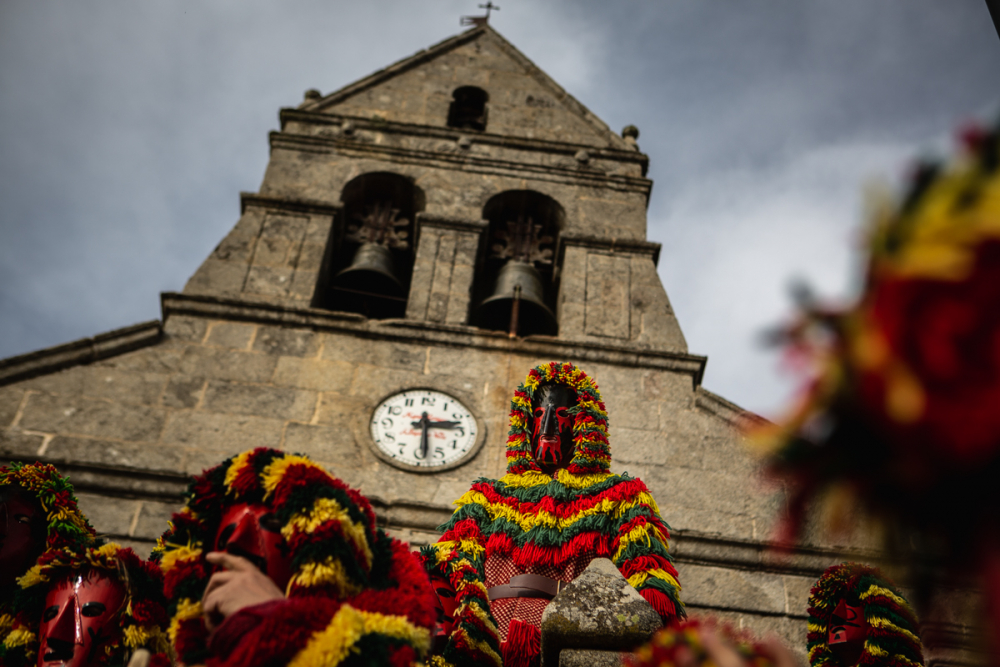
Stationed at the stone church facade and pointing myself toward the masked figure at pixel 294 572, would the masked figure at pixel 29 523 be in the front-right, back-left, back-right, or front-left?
front-right

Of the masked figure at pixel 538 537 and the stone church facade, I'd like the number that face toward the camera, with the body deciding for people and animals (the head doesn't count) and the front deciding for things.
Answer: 2

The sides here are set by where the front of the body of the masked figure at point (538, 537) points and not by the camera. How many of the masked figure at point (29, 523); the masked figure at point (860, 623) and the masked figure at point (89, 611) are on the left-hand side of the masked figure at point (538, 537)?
1

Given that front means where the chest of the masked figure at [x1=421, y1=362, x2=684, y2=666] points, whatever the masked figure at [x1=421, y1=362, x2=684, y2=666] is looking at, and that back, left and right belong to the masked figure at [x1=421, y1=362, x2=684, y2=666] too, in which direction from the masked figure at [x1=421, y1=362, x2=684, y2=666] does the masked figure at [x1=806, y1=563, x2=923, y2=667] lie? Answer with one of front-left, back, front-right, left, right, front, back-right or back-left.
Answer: left

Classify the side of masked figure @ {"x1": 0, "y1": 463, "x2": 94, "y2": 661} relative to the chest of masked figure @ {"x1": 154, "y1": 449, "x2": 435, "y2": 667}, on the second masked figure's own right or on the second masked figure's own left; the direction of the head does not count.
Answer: on the second masked figure's own right

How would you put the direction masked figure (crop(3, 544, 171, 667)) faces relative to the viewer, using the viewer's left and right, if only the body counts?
facing the viewer and to the left of the viewer

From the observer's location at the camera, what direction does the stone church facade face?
facing the viewer

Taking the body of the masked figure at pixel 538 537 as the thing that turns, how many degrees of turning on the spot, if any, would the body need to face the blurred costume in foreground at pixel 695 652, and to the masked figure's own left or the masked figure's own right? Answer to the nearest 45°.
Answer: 0° — they already face them

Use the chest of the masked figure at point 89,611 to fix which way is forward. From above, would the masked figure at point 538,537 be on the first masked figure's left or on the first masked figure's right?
on the first masked figure's left

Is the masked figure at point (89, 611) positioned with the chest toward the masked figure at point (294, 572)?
no

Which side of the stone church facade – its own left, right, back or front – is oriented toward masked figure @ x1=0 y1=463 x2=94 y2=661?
front

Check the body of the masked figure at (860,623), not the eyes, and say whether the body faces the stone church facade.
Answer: no

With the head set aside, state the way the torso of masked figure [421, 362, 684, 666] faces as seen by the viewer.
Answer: toward the camera
